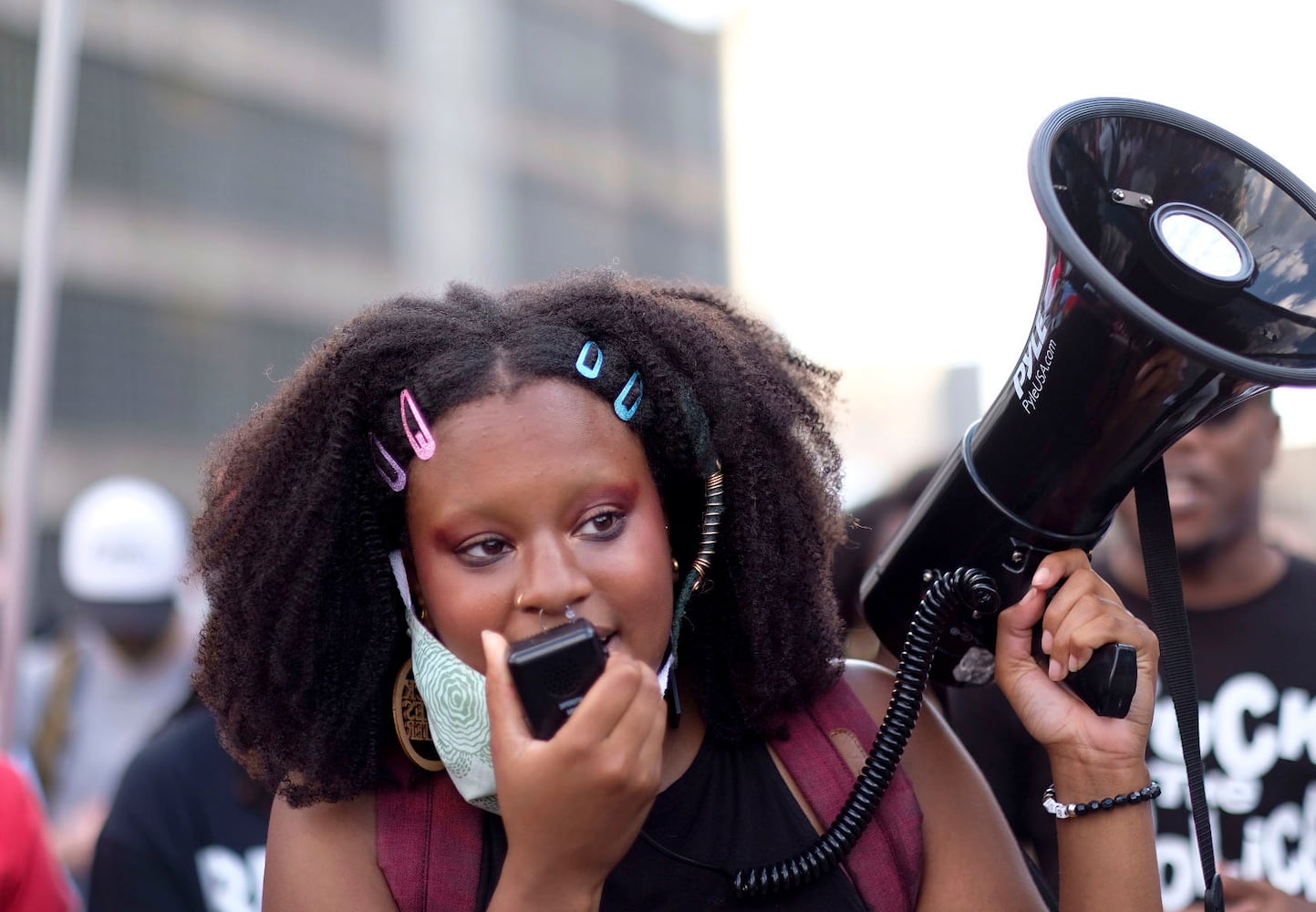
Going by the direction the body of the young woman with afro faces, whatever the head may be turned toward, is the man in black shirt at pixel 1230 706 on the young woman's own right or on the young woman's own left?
on the young woman's own left

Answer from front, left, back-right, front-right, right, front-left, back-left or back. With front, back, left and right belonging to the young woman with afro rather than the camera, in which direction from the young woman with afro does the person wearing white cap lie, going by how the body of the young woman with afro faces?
back-right

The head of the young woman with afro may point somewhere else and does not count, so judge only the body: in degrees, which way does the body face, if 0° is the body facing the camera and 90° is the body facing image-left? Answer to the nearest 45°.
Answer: approximately 0°
